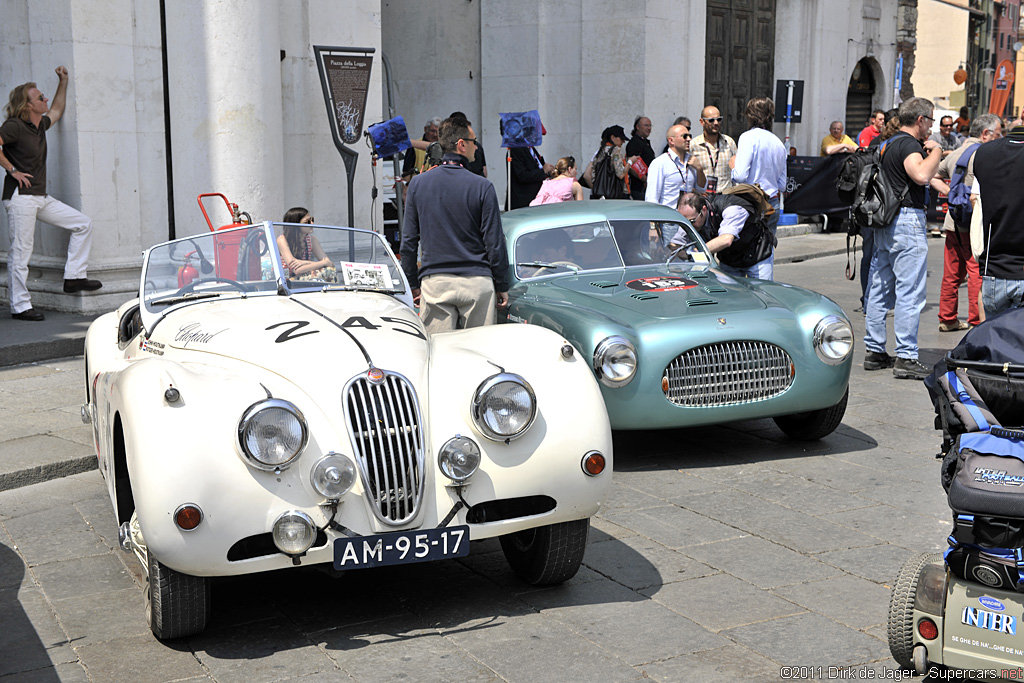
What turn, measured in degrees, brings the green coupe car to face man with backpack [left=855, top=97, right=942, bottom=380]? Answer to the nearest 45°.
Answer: approximately 90° to its left

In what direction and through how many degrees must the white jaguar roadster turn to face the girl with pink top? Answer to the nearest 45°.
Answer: approximately 135° to its left

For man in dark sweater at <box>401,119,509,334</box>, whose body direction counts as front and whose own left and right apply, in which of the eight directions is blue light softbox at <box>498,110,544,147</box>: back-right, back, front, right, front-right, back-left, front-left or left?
front

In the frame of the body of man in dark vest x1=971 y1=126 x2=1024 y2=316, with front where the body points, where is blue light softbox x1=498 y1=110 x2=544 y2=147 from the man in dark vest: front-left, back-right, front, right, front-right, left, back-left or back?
front-left

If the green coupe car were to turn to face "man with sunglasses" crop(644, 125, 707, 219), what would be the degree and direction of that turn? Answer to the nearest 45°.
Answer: approximately 135° to its left

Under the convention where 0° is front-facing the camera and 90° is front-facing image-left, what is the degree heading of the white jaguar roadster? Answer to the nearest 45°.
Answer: approximately 315°

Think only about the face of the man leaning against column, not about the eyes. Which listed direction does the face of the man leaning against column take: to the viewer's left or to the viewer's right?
to the viewer's right

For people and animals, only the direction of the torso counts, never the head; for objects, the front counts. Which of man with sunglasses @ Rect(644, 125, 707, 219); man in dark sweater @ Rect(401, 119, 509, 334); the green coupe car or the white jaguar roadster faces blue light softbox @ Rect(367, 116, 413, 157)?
the man in dark sweater

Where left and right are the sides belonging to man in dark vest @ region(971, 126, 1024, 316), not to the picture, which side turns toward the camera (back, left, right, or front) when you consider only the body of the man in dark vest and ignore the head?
back

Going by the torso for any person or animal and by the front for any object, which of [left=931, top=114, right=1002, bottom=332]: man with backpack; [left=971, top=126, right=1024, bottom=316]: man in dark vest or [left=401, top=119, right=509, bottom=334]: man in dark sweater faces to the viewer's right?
the man with backpack

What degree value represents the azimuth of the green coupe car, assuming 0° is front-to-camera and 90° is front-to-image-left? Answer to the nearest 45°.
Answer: approximately 315°
